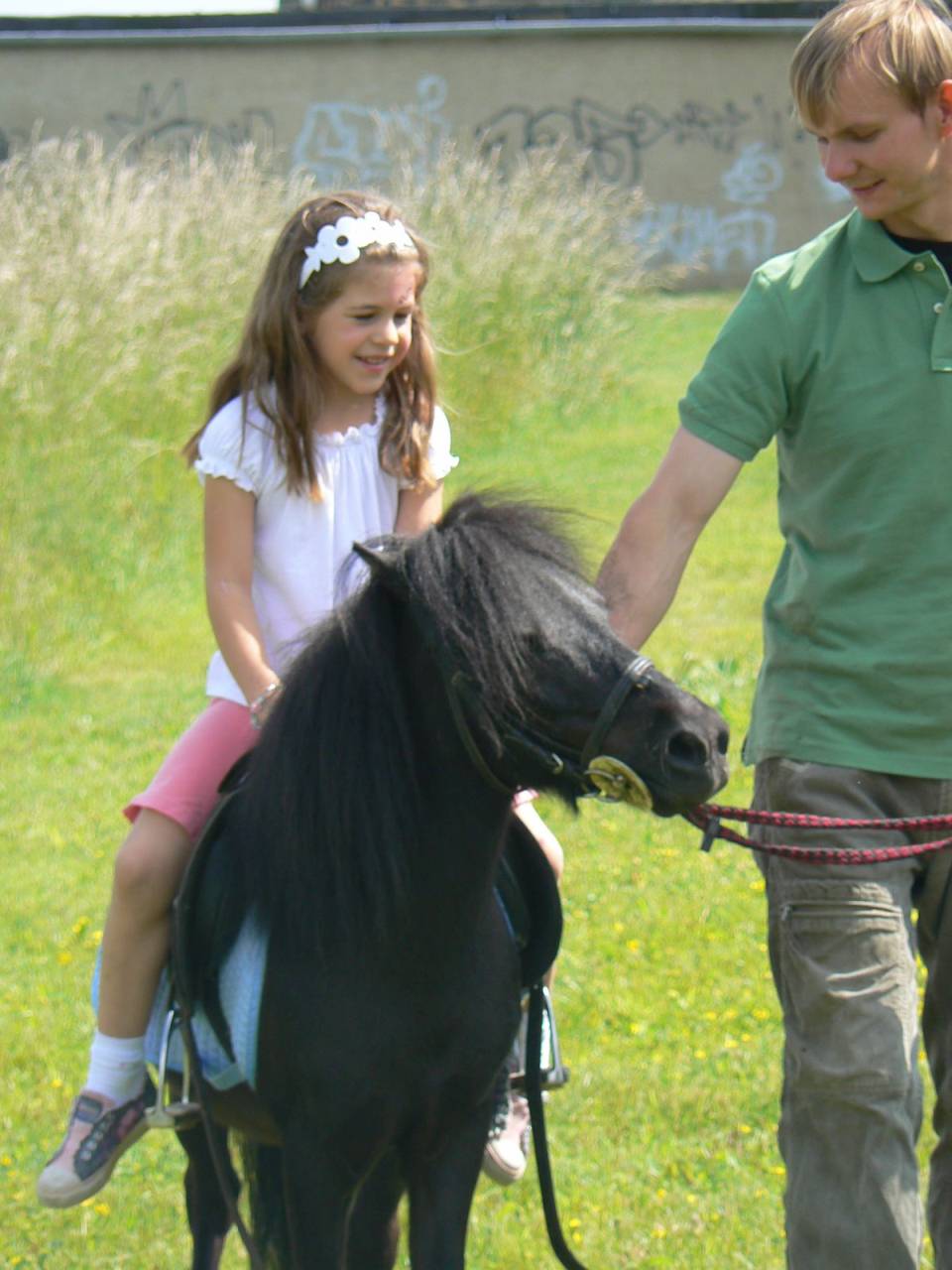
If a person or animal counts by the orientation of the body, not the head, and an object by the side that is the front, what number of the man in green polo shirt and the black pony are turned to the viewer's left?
0

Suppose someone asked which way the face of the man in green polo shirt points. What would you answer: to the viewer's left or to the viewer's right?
to the viewer's left

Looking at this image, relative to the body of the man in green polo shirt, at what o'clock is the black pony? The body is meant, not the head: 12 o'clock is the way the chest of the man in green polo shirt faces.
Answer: The black pony is roughly at 2 o'clock from the man in green polo shirt.

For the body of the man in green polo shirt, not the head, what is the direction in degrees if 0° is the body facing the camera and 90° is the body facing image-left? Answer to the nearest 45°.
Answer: approximately 0°

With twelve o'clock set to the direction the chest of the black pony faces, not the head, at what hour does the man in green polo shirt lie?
The man in green polo shirt is roughly at 10 o'clock from the black pony.
